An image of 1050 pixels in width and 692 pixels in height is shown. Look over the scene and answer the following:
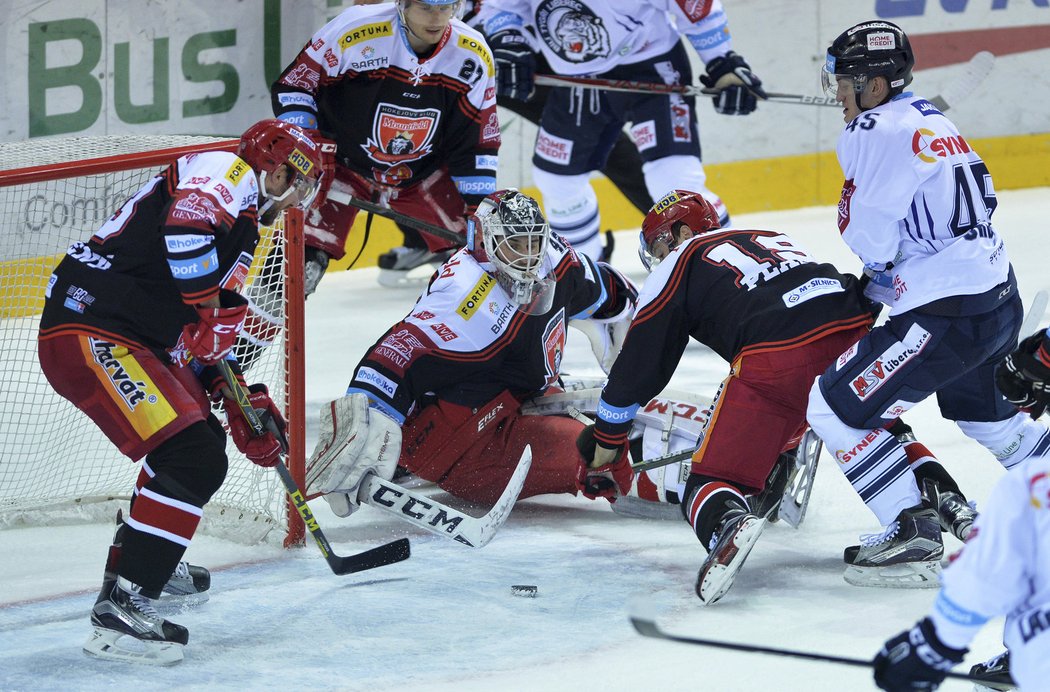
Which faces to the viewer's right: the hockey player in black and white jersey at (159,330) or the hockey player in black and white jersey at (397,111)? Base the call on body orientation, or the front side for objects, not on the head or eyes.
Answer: the hockey player in black and white jersey at (159,330)

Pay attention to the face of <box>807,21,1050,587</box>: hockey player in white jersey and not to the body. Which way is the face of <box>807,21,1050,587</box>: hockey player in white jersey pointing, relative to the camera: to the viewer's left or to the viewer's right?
to the viewer's left

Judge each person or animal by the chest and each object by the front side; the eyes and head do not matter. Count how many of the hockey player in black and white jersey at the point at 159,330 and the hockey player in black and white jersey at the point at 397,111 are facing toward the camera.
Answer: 1

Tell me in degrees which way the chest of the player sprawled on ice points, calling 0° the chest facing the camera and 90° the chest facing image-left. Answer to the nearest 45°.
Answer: approximately 315°

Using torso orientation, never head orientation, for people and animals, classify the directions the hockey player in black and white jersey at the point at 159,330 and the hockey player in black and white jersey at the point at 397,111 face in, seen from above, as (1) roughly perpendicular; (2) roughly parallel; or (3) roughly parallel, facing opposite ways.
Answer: roughly perpendicular

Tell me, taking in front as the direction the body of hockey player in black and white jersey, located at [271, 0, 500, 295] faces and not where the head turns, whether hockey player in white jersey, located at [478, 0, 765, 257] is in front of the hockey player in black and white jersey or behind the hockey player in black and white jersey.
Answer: behind

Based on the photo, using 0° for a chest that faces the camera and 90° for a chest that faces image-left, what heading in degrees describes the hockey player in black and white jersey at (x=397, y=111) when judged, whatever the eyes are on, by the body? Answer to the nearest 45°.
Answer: approximately 0°

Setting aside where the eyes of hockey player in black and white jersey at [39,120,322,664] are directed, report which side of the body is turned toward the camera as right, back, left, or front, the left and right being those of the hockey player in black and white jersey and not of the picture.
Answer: right

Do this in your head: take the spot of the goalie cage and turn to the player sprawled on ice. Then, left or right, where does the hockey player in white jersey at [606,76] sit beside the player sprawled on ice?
left

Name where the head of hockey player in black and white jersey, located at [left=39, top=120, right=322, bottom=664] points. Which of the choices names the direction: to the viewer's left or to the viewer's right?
to the viewer's right

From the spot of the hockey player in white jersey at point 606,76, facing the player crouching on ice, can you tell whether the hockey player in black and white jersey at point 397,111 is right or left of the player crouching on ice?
right

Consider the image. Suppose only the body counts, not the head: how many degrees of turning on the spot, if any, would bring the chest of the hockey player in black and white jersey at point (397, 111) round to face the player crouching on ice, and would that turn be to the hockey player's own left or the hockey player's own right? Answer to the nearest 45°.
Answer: approximately 45° to the hockey player's own left
